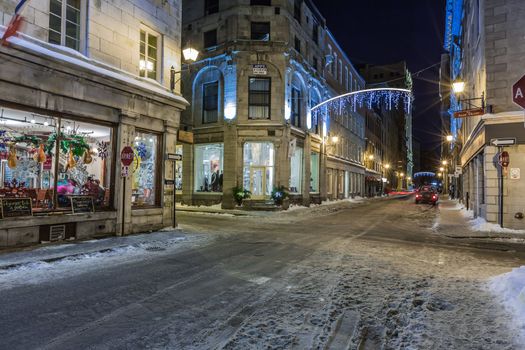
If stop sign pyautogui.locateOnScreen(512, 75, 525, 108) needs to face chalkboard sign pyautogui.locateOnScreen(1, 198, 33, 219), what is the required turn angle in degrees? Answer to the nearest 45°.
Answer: approximately 90° to its right

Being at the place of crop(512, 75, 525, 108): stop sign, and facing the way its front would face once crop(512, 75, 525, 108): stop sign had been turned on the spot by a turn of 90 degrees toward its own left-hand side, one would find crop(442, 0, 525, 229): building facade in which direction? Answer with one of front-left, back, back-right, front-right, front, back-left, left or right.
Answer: left

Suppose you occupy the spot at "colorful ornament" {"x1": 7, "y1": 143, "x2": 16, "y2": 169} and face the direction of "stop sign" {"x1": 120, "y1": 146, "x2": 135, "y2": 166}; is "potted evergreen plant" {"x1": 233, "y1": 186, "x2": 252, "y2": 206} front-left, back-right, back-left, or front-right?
front-left

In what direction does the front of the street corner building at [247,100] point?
toward the camera

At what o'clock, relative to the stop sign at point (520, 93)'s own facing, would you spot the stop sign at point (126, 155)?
the stop sign at point (126, 155) is roughly at 3 o'clock from the stop sign at point (520, 93).

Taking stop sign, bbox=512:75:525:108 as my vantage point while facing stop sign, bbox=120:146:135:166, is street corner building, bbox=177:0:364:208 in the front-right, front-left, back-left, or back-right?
front-right

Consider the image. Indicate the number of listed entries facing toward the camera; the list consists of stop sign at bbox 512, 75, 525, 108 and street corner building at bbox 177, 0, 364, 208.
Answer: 2

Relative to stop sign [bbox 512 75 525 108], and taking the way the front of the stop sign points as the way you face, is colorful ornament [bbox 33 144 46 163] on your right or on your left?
on your right

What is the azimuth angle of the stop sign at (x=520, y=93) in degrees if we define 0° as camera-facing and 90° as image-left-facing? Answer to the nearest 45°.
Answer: approximately 0°

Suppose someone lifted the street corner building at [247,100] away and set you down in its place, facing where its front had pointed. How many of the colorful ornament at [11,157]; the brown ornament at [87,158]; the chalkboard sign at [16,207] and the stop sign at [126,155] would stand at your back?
0

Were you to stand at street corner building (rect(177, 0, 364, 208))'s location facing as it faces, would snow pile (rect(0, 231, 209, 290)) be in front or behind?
in front

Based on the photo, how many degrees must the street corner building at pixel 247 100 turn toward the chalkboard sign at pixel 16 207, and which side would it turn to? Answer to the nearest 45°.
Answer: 0° — it already faces it

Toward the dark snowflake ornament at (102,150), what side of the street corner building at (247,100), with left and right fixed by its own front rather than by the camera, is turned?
front

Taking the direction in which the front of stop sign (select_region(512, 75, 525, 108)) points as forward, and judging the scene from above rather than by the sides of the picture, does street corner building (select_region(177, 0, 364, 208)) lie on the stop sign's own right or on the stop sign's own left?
on the stop sign's own right

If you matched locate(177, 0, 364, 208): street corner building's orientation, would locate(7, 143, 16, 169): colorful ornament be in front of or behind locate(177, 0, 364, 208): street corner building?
in front

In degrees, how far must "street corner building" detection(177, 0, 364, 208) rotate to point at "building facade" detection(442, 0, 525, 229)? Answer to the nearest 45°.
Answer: approximately 45° to its left

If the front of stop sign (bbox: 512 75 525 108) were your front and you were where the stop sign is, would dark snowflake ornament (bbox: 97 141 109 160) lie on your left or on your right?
on your right

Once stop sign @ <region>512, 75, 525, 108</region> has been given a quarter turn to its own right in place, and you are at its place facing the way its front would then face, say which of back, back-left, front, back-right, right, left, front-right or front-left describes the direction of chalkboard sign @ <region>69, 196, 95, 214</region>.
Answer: front
